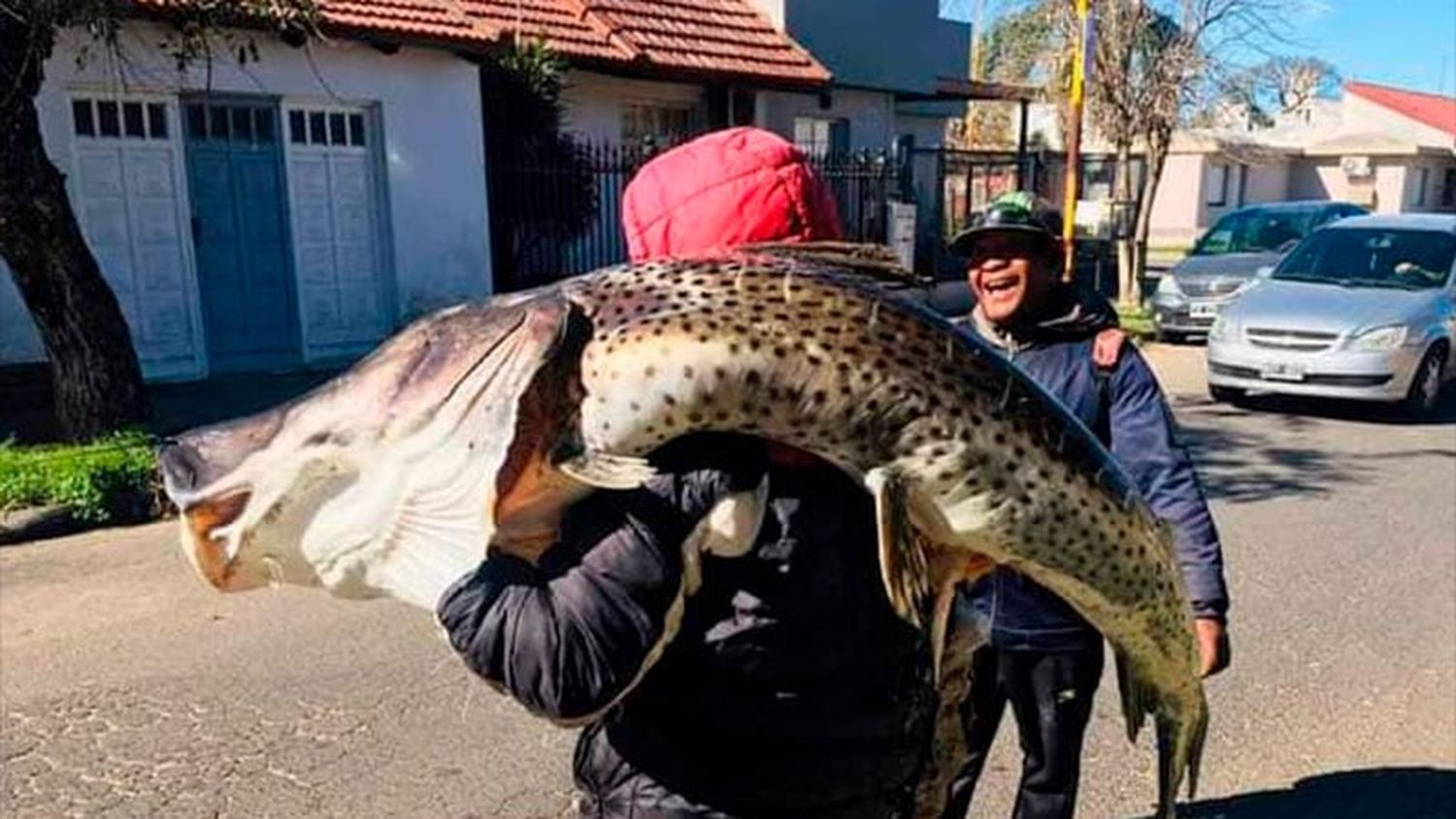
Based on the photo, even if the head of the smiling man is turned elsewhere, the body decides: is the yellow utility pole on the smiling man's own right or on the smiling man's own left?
on the smiling man's own right

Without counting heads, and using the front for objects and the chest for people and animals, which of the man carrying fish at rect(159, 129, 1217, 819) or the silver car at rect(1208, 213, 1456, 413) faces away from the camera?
the man carrying fish

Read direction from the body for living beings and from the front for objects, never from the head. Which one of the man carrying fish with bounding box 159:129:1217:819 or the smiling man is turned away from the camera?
the man carrying fish

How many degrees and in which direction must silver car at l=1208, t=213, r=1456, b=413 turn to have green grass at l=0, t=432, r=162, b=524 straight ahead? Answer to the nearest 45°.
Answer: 0° — it already faces it

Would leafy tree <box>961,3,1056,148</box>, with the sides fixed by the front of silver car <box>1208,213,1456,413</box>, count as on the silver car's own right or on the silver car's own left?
on the silver car's own right

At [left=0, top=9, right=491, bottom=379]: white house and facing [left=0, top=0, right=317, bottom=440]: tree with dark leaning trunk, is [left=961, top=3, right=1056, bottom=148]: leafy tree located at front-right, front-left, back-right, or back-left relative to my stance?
back-left

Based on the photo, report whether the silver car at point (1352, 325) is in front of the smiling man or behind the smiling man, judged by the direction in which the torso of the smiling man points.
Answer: behind

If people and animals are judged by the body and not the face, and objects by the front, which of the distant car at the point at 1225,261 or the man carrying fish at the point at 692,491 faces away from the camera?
the man carrying fish

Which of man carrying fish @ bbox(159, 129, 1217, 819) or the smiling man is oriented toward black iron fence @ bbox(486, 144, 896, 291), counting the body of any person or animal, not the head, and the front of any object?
the man carrying fish

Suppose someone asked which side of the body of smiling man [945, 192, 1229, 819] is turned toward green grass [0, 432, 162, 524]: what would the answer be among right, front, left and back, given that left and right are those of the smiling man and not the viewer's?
right

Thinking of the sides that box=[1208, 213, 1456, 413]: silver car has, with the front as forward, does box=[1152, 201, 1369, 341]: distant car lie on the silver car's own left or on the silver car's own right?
on the silver car's own right

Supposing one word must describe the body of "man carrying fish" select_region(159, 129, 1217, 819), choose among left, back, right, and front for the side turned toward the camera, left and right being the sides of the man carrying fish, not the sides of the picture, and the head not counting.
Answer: back
